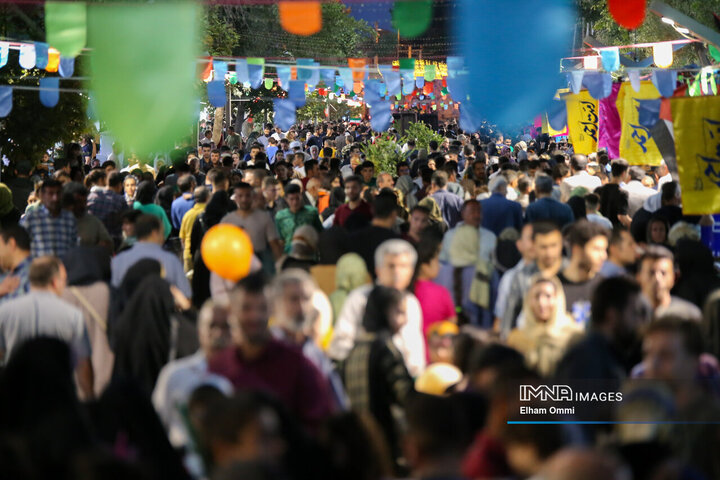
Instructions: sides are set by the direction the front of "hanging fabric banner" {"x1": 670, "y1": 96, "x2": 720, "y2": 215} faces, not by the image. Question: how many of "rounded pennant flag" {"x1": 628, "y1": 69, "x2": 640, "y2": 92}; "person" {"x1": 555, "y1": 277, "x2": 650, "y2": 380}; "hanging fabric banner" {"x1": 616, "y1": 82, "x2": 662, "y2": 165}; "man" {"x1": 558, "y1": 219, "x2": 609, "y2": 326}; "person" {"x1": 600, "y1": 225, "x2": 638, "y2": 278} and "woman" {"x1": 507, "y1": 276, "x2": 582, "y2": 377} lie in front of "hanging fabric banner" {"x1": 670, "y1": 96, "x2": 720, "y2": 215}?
4

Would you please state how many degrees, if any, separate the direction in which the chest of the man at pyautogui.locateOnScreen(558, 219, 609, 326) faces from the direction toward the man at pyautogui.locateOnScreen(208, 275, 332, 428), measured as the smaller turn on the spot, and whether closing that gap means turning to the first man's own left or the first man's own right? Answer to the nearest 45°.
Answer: approximately 90° to the first man's own right

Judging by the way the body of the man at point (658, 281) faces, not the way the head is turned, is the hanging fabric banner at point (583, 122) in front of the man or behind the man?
behind

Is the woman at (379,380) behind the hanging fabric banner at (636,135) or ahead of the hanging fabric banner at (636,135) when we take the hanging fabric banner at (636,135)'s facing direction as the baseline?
ahead
